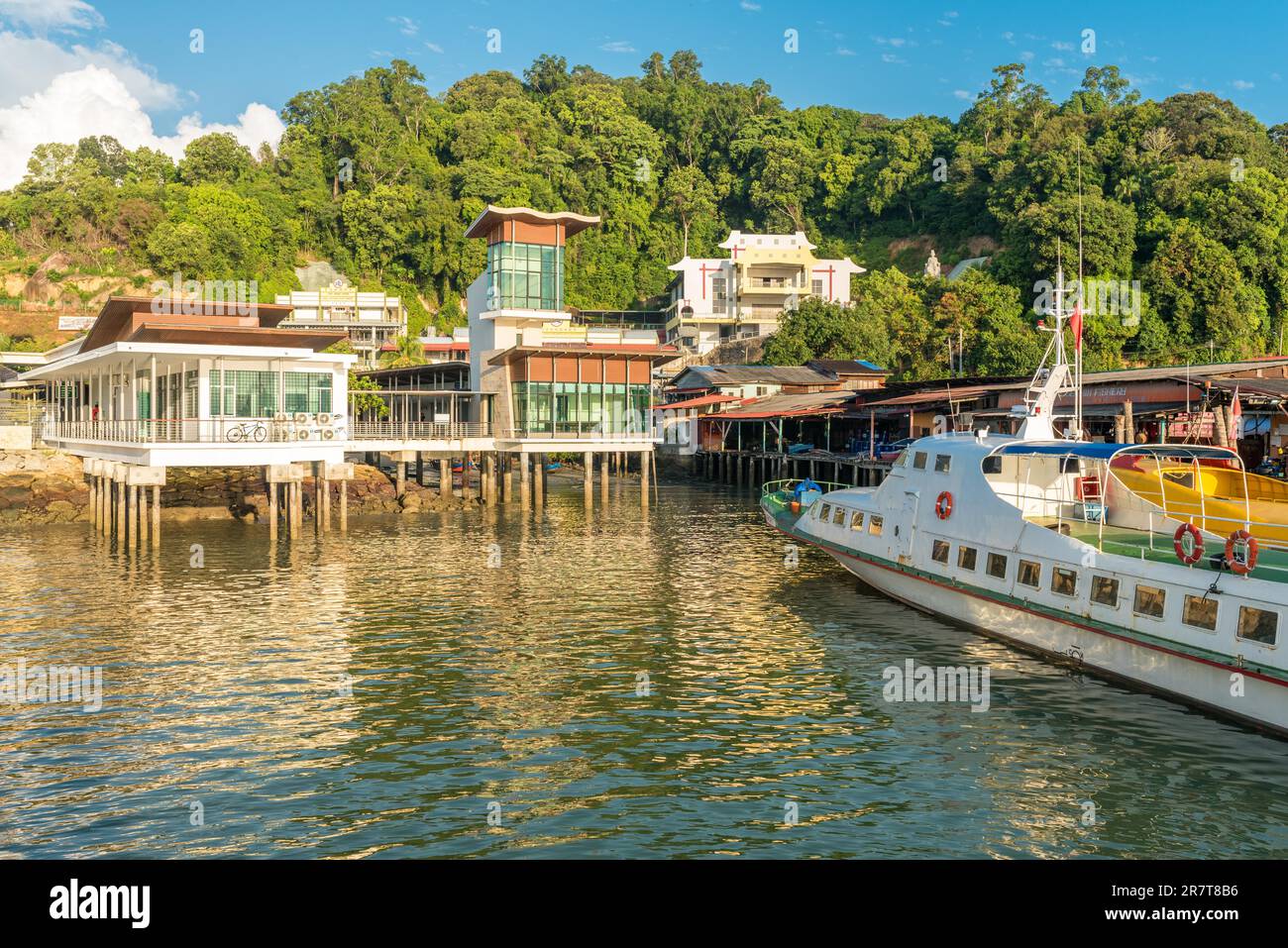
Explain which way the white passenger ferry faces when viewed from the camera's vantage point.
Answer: facing away from the viewer and to the left of the viewer
